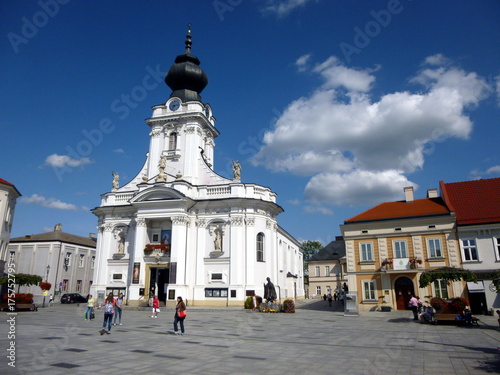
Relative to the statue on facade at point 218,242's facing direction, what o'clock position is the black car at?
The black car is roughly at 4 o'clock from the statue on facade.

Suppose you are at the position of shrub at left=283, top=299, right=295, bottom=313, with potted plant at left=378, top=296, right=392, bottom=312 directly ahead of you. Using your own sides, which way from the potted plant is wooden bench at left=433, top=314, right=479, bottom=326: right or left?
right

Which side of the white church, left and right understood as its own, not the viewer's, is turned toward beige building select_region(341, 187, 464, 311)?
left

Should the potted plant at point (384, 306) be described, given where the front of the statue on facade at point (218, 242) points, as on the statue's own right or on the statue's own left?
on the statue's own left

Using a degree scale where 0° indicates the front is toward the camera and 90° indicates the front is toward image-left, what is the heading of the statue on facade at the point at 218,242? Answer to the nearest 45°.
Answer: approximately 0°

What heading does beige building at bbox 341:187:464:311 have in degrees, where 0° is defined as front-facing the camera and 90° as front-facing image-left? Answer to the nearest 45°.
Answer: approximately 0°

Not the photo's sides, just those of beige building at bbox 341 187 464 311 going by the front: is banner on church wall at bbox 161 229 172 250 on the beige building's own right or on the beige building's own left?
on the beige building's own right

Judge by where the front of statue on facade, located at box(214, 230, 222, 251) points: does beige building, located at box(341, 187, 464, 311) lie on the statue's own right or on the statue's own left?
on the statue's own left

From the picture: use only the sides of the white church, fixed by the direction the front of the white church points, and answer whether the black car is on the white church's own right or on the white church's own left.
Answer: on the white church's own right

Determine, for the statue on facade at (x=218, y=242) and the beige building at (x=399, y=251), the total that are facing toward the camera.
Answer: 2
